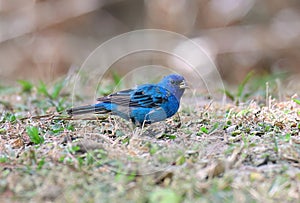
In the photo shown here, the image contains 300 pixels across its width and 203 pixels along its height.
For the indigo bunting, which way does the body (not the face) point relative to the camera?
to the viewer's right
